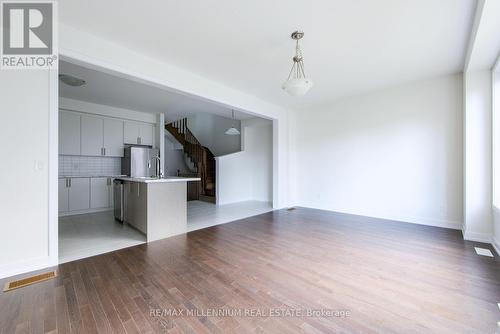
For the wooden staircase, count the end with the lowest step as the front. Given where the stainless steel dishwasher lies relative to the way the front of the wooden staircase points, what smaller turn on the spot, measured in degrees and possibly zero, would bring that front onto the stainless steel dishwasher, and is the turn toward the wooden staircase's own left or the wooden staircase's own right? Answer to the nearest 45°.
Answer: approximately 90° to the wooden staircase's own right

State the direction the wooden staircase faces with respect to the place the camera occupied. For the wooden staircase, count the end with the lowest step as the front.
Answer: facing the viewer and to the right of the viewer

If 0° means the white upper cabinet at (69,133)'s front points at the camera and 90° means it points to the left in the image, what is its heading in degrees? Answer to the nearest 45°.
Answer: approximately 315°

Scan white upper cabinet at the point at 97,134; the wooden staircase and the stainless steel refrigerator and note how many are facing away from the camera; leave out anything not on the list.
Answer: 0

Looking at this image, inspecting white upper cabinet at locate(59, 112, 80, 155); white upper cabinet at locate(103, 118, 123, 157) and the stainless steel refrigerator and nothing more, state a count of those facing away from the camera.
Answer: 0

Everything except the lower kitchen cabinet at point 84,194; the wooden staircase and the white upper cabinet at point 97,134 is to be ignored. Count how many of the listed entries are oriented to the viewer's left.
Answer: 0

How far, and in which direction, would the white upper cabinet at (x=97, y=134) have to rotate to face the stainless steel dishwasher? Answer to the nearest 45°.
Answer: approximately 45° to its right

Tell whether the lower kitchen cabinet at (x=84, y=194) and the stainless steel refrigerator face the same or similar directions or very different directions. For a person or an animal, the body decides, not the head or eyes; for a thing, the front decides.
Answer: same or similar directions

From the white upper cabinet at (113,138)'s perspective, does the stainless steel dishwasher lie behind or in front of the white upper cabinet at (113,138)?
in front

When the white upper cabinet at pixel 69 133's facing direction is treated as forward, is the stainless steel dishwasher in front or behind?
in front

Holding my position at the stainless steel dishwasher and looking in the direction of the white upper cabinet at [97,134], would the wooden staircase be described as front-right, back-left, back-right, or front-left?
front-right
